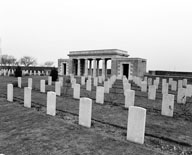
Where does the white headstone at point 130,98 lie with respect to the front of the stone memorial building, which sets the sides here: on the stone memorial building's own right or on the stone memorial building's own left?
on the stone memorial building's own left

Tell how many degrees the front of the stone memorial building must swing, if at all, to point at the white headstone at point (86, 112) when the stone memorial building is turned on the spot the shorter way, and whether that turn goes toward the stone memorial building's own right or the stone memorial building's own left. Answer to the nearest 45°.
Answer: approximately 45° to the stone memorial building's own left

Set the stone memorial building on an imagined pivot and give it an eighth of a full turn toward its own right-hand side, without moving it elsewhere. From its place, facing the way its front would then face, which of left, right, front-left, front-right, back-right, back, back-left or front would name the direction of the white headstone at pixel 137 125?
left

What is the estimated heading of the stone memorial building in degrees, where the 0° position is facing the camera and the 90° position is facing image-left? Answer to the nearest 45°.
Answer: approximately 45°

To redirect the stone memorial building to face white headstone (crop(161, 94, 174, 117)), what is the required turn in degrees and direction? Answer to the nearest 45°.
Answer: approximately 45° to its left

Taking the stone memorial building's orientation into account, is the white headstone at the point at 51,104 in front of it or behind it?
in front
